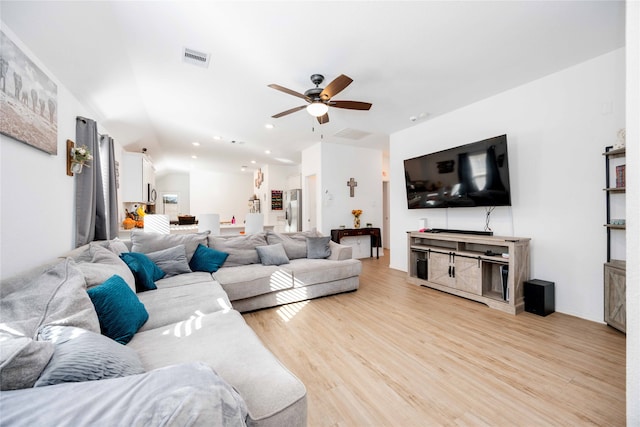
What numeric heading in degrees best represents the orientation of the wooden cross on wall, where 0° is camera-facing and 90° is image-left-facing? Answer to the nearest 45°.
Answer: approximately 0°

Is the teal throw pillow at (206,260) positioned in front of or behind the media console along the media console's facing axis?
in front

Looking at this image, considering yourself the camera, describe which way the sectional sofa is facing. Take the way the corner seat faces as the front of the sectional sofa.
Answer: facing the viewer and to the right of the viewer

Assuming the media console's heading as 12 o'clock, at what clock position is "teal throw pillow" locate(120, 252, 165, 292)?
The teal throw pillow is roughly at 12 o'clock from the media console.

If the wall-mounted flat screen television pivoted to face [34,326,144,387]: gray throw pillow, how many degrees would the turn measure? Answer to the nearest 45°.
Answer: approximately 45° to its left

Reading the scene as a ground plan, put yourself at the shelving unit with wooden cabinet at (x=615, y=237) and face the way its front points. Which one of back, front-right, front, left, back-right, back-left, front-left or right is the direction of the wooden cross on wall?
front-right

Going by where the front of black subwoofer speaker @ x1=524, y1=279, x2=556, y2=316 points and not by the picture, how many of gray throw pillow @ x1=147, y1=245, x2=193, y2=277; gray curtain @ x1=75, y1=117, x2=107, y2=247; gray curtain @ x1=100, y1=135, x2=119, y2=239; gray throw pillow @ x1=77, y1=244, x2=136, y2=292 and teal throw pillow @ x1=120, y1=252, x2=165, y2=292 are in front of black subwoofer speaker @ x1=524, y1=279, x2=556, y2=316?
5

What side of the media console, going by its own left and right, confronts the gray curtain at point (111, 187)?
front

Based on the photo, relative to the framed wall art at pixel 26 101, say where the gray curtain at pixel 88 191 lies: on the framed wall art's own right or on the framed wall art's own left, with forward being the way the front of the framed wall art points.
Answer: on the framed wall art's own left

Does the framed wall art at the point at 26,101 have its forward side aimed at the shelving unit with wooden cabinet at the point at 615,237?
yes

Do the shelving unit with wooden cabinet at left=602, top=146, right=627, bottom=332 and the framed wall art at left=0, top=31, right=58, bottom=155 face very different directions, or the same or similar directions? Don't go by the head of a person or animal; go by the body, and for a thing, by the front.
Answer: very different directions

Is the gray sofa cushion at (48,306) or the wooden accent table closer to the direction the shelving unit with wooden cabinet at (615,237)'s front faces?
the gray sofa cushion
